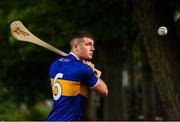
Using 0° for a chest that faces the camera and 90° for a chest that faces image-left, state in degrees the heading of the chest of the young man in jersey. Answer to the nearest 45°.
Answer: approximately 225°
